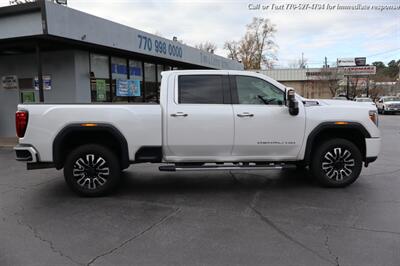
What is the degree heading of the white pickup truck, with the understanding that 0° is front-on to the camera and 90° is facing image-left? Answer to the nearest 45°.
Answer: approximately 270°

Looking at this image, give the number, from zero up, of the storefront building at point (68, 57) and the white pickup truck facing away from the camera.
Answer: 0

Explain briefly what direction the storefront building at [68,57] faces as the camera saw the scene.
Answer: facing the viewer and to the right of the viewer

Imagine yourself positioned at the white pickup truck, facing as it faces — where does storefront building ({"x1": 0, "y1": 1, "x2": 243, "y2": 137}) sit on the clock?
The storefront building is roughly at 8 o'clock from the white pickup truck.

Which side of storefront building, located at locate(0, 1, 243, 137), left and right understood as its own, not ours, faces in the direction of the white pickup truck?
front
